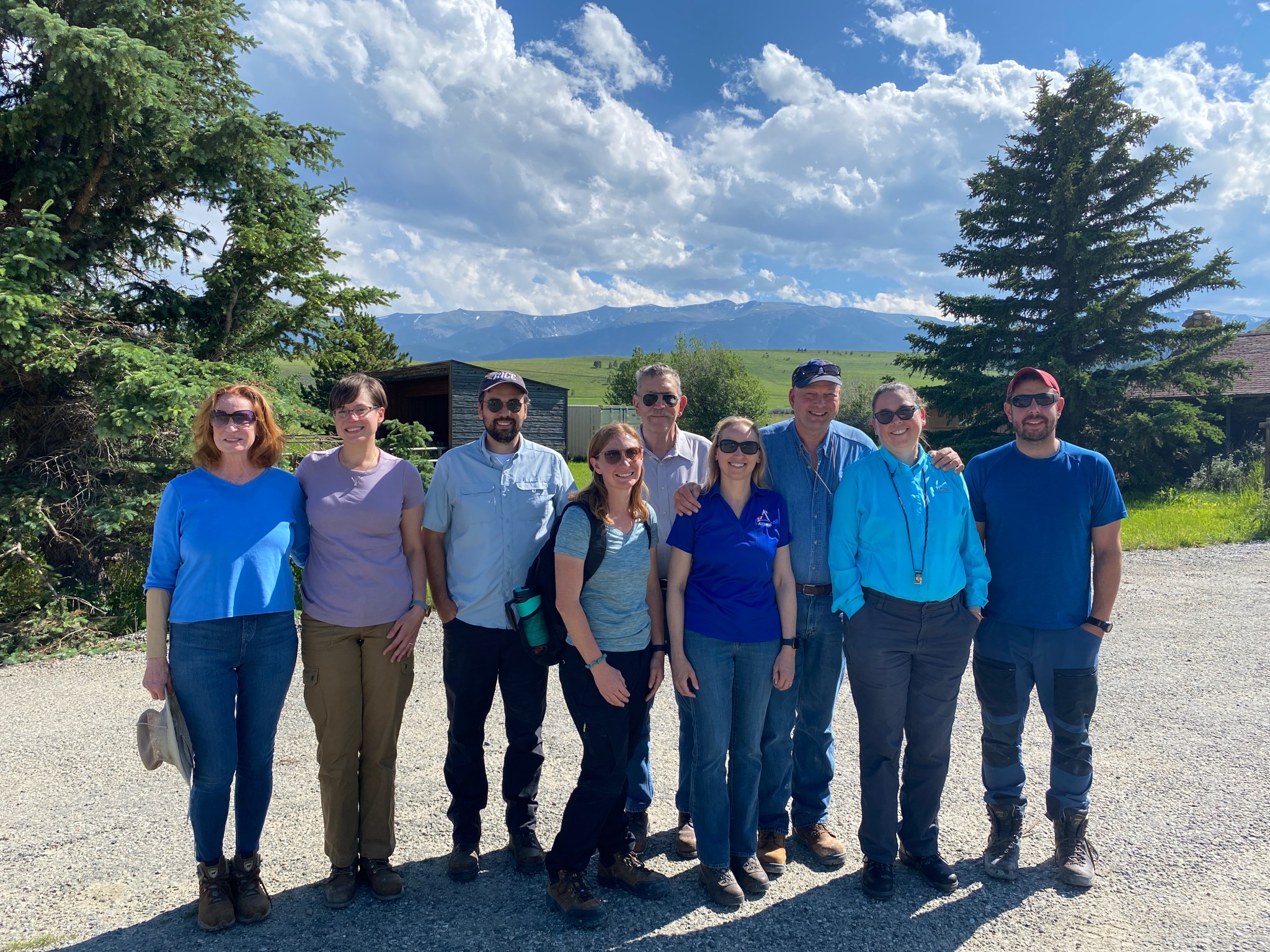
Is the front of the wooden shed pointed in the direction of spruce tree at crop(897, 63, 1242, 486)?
no

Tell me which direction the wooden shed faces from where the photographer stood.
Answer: facing the viewer and to the left of the viewer

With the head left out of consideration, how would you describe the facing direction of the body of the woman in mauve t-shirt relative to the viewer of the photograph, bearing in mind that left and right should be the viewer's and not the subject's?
facing the viewer

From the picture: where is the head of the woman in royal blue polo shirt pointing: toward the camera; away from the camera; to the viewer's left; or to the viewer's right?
toward the camera

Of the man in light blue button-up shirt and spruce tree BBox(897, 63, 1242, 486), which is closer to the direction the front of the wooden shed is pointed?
the man in light blue button-up shirt

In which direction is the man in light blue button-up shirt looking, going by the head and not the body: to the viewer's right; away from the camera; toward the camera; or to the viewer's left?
toward the camera

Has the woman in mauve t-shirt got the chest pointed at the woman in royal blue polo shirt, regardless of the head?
no

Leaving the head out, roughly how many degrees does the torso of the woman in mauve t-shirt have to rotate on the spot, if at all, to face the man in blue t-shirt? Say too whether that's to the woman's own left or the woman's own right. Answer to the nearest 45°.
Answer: approximately 90° to the woman's own left

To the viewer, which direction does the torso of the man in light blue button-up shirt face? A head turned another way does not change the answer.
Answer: toward the camera

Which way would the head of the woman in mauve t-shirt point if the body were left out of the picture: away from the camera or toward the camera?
toward the camera

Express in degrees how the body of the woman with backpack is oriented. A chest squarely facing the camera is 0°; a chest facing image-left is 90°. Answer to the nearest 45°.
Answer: approximately 315°

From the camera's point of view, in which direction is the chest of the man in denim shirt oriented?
toward the camera

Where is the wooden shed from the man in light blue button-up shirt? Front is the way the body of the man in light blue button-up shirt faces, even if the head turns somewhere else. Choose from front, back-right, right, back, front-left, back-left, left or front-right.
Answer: back

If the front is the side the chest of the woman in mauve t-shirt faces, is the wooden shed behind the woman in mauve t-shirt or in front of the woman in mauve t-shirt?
behind
